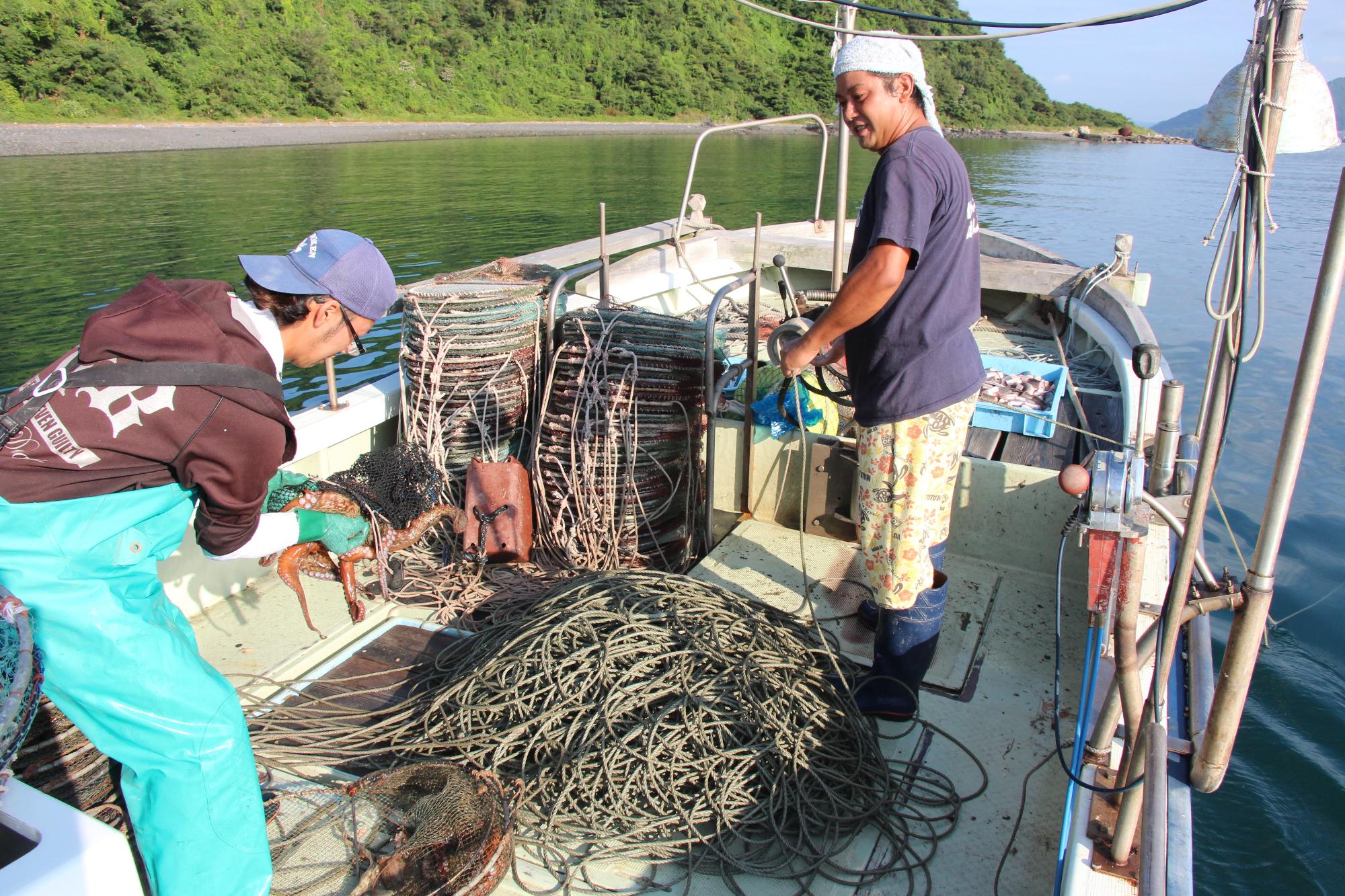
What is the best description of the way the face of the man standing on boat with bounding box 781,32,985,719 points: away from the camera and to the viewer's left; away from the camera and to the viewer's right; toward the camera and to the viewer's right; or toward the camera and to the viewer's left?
toward the camera and to the viewer's left

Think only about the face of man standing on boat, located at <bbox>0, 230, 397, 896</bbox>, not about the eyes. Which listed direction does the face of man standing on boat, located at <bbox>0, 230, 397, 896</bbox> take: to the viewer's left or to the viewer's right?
to the viewer's right

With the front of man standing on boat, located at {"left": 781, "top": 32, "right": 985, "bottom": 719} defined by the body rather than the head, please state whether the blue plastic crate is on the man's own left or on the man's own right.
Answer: on the man's own right

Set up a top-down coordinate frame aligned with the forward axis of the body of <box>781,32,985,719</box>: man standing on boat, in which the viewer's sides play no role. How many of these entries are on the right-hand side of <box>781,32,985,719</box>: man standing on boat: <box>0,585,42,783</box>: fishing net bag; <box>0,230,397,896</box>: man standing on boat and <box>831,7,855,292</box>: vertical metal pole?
1

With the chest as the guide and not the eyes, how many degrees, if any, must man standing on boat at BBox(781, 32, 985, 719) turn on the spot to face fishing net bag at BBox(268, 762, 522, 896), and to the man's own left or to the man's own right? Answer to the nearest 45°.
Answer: approximately 45° to the man's own left

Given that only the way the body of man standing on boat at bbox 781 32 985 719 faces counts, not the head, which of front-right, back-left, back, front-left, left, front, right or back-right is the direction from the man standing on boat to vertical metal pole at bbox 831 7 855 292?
right

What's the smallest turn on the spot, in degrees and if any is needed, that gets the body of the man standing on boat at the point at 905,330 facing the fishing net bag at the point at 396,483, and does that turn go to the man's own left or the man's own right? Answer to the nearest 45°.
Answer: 0° — they already face it

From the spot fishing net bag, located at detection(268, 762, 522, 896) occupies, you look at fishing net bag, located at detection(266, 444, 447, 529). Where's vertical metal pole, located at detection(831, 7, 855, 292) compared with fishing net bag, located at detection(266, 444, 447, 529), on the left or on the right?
right

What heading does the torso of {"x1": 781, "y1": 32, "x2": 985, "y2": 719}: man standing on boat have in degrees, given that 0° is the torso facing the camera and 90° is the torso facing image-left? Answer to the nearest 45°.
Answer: approximately 90°

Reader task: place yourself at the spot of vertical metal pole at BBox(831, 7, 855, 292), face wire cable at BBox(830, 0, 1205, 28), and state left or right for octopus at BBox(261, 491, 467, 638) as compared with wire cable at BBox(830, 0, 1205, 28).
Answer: right

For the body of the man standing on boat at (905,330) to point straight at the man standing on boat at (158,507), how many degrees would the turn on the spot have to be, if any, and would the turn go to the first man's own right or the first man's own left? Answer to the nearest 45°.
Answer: approximately 45° to the first man's own left
